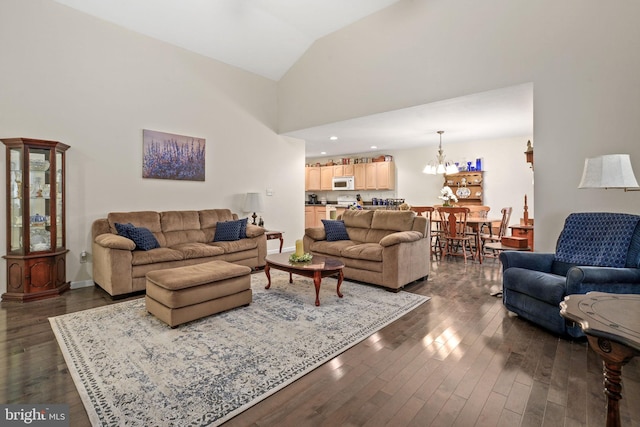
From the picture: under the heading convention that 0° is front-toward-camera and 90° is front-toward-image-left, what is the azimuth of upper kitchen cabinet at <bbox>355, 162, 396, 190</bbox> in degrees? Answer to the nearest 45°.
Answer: approximately 45°

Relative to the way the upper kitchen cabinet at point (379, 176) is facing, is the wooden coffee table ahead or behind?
ahead

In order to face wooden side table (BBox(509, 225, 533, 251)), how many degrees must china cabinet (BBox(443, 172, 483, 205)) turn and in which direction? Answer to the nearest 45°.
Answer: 0° — it already faces it

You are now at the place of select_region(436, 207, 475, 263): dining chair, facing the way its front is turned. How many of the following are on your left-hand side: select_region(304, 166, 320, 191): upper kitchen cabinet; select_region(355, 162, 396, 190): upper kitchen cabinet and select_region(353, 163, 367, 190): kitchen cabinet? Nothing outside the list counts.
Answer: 3

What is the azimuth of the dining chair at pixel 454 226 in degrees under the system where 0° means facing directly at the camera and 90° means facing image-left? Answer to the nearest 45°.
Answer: approximately 225°

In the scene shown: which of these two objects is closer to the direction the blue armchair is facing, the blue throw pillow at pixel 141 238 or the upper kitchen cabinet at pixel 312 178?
the blue throw pillow

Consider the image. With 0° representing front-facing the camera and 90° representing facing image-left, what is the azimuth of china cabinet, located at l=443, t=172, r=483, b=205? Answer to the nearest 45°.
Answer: approximately 0°

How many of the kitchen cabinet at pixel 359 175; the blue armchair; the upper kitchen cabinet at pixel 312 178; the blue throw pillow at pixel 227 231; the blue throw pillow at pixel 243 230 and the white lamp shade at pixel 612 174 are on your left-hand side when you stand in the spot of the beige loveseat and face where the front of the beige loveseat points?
2

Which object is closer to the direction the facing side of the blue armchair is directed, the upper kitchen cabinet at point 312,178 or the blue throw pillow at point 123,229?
the blue throw pillow

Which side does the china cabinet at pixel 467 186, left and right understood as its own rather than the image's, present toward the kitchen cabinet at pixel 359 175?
right

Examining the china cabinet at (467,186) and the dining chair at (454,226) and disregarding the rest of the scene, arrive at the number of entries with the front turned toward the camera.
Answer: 1
